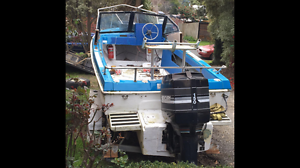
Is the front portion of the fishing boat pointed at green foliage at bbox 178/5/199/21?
yes

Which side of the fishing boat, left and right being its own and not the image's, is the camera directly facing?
back

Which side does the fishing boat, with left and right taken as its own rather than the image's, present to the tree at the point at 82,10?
front

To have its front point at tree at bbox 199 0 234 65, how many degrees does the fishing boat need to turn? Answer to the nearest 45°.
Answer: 0° — it already faces it

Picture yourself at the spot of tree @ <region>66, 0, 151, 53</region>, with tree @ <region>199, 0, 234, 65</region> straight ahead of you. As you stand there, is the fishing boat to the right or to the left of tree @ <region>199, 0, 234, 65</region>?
right

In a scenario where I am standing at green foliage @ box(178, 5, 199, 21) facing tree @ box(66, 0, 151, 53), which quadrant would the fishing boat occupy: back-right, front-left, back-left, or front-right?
front-left
